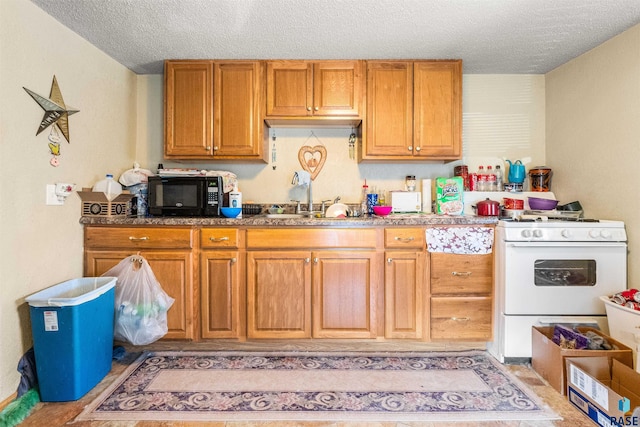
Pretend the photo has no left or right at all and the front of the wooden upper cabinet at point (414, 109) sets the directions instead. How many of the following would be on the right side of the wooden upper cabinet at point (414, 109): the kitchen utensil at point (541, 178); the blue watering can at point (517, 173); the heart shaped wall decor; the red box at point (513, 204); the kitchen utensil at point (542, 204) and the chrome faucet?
2

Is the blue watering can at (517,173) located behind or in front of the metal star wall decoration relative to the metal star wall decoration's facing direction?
in front

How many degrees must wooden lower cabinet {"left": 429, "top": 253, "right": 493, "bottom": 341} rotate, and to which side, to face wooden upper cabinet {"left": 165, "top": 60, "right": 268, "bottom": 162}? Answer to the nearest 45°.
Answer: approximately 90° to its right

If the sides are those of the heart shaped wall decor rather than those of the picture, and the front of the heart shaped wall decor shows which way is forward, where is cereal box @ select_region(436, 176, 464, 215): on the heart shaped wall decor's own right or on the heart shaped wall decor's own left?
on the heart shaped wall decor's own left

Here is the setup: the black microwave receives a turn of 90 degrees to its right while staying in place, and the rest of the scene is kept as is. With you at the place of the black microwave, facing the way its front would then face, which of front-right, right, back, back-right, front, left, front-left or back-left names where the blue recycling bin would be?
front-left

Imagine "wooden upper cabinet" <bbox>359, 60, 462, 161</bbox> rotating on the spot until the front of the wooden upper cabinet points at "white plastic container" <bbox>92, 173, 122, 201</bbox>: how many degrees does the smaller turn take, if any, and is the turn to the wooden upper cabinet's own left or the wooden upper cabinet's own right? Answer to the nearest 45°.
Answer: approximately 45° to the wooden upper cabinet's own right

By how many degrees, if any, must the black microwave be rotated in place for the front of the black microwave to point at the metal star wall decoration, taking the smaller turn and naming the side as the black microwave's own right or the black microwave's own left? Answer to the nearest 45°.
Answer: approximately 90° to the black microwave's own right
